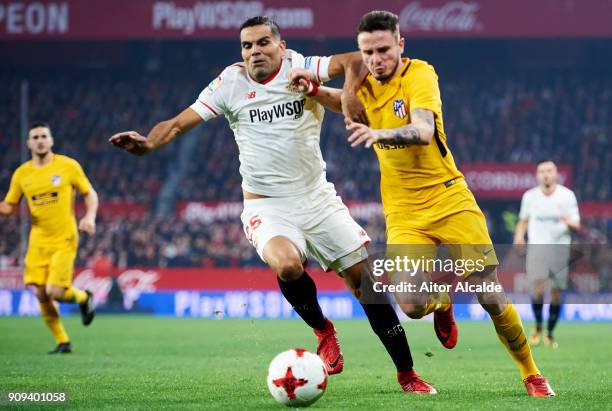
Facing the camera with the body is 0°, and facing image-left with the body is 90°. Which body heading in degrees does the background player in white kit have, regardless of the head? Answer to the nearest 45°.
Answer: approximately 0°

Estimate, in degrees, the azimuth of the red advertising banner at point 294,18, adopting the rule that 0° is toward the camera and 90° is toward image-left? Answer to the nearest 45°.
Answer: approximately 0°

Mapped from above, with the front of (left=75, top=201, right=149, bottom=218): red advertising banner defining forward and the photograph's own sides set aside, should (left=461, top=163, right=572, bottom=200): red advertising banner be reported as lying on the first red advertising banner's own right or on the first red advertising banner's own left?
on the first red advertising banner's own left
